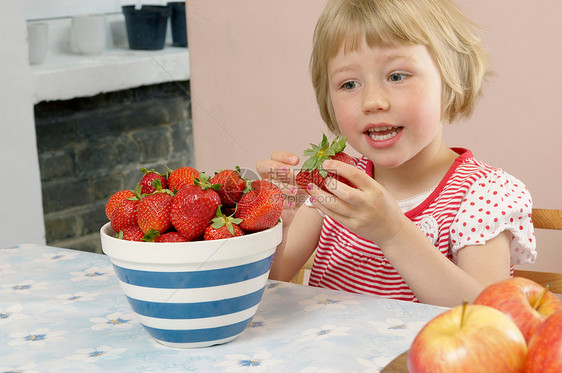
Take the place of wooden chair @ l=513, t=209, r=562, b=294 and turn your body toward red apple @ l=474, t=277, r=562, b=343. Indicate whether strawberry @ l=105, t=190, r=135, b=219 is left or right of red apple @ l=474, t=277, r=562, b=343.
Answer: right

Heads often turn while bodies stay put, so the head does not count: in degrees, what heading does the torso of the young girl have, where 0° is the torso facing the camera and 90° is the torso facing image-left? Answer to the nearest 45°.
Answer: approximately 45°

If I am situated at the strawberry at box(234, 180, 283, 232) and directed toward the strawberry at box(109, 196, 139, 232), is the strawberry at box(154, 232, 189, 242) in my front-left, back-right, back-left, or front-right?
front-left

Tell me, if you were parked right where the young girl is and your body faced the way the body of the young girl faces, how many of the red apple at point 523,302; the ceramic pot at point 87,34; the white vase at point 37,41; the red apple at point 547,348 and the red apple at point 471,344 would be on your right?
2

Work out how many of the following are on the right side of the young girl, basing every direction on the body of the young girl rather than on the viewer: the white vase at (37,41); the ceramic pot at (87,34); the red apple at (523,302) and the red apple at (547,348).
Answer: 2

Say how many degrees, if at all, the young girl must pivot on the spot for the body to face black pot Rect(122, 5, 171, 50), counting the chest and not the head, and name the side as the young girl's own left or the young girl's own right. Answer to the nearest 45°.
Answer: approximately 90° to the young girl's own right

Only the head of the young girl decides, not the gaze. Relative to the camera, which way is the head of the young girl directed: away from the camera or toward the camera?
toward the camera

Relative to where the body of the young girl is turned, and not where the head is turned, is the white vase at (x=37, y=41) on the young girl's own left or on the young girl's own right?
on the young girl's own right

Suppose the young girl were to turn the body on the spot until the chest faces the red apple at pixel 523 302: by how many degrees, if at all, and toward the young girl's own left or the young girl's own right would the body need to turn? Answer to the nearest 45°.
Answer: approximately 45° to the young girl's own left

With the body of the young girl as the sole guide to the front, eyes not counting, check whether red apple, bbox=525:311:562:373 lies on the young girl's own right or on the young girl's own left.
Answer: on the young girl's own left

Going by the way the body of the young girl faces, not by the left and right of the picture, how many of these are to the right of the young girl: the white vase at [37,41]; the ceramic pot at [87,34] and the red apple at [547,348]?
2
